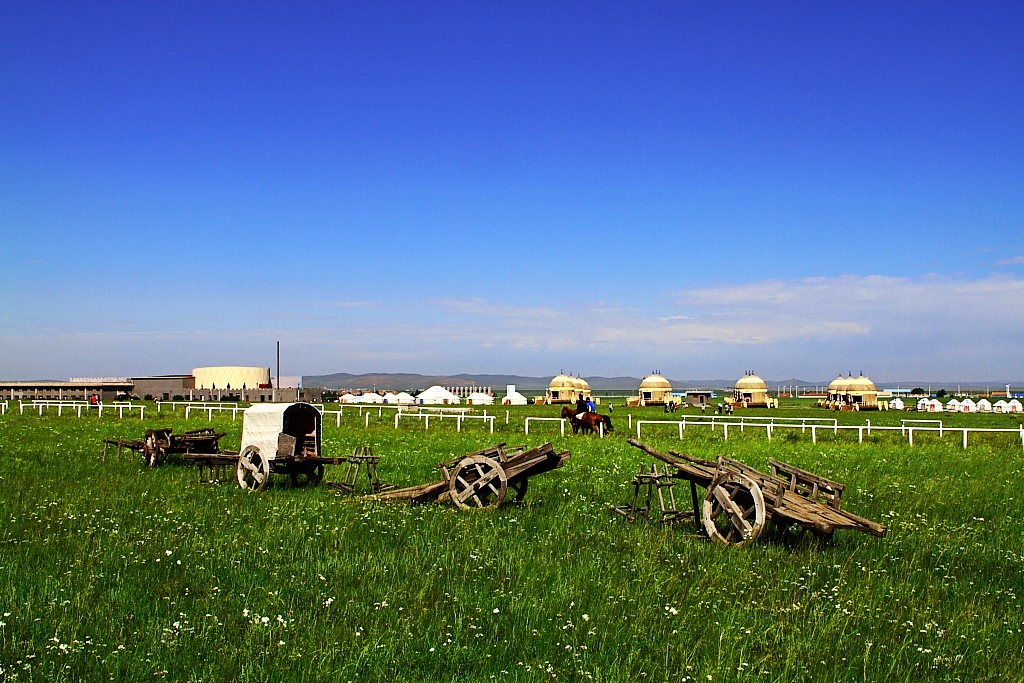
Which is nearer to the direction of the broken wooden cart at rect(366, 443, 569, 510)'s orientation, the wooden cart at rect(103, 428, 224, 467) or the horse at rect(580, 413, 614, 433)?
the wooden cart

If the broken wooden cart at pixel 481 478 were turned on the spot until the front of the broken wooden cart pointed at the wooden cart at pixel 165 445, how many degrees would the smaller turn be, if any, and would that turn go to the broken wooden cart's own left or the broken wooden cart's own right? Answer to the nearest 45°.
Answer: approximately 45° to the broken wooden cart's own right

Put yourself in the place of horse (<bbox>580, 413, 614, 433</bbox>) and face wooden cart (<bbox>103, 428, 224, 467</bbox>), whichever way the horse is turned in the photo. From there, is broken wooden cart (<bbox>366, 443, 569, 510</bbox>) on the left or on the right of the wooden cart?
left

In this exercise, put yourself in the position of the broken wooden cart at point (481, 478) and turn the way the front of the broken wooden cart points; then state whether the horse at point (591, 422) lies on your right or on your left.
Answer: on your right

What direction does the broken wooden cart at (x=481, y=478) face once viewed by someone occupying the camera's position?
facing to the left of the viewer
